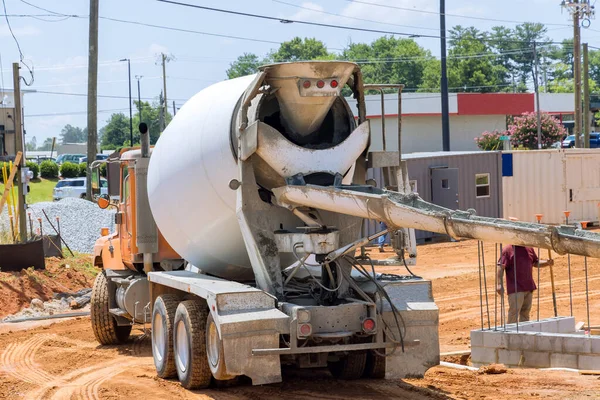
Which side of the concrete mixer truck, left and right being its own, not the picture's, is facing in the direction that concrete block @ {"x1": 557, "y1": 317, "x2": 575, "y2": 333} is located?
right

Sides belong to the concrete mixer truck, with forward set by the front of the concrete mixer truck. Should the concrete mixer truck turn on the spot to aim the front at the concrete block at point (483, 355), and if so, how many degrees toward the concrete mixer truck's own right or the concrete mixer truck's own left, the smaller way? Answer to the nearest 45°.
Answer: approximately 90° to the concrete mixer truck's own right

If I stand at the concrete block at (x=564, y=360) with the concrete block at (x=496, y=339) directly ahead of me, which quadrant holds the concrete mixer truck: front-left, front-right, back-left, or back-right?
front-left

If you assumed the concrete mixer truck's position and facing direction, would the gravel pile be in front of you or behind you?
in front

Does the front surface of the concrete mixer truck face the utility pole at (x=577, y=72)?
no

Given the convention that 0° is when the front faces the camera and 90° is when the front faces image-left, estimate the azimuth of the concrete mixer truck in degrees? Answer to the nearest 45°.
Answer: approximately 135°

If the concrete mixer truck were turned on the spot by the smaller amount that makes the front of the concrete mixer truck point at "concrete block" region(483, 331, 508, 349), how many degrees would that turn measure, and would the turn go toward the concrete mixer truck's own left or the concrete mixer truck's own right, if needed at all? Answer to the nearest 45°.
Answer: approximately 90° to the concrete mixer truck's own right

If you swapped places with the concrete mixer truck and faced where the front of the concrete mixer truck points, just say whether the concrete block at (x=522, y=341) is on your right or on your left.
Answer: on your right

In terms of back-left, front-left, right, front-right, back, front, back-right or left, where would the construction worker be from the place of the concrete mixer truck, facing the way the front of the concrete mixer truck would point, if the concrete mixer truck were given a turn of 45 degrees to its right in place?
front-right

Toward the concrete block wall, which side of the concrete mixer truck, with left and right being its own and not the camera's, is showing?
right

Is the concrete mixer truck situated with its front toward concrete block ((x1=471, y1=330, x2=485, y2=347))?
no
